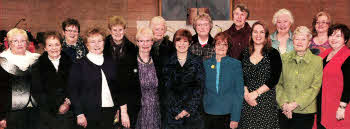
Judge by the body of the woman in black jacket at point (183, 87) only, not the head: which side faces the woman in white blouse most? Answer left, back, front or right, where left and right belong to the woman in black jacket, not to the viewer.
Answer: right

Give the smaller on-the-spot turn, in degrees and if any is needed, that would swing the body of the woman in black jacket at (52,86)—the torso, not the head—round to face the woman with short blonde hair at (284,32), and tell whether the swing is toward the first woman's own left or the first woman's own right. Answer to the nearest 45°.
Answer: approximately 45° to the first woman's own left

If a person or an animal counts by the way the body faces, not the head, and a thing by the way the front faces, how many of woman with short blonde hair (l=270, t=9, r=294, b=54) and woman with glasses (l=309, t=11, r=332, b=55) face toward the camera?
2

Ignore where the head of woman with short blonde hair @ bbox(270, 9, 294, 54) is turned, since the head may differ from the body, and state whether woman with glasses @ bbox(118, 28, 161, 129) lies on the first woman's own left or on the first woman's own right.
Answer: on the first woman's own right

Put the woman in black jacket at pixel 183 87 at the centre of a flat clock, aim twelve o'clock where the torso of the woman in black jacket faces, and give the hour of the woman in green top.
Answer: The woman in green top is roughly at 9 o'clock from the woman in black jacket.

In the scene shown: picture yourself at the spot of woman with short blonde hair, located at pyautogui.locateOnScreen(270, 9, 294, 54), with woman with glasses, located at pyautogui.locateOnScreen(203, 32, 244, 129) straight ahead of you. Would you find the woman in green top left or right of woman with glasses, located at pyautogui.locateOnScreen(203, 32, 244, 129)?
left
